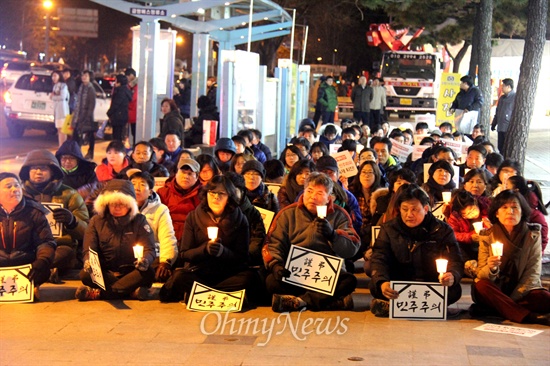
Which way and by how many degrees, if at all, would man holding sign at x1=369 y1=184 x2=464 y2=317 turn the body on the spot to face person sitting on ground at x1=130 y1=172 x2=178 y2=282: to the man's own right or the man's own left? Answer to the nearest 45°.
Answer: approximately 90° to the man's own right

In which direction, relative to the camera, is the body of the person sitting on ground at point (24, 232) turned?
toward the camera

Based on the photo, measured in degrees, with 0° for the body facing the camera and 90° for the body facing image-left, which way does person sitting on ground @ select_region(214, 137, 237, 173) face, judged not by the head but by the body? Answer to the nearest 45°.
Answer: approximately 0°

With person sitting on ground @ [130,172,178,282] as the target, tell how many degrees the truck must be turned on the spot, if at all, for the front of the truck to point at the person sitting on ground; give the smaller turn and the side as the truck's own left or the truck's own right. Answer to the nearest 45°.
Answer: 0° — it already faces them

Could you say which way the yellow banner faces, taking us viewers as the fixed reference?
facing the viewer

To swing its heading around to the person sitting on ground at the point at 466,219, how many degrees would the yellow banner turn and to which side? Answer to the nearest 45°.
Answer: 0° — it already faces them

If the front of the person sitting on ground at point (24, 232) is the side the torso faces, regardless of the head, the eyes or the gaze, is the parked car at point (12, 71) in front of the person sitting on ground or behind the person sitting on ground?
behind

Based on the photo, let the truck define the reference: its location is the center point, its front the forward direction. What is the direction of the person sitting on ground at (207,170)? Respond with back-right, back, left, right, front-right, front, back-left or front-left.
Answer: front

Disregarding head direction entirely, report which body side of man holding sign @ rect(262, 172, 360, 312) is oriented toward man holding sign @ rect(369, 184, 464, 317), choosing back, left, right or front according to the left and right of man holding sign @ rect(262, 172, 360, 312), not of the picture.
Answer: left

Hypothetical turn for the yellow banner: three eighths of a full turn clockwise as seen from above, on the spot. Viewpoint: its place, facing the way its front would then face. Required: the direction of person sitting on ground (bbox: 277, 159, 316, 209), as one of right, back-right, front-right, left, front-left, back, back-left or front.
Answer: back-left

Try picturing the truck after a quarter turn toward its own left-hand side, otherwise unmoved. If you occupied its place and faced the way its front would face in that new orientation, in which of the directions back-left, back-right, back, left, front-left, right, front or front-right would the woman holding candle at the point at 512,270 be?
right

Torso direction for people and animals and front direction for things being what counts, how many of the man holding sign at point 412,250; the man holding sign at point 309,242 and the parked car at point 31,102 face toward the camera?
2
